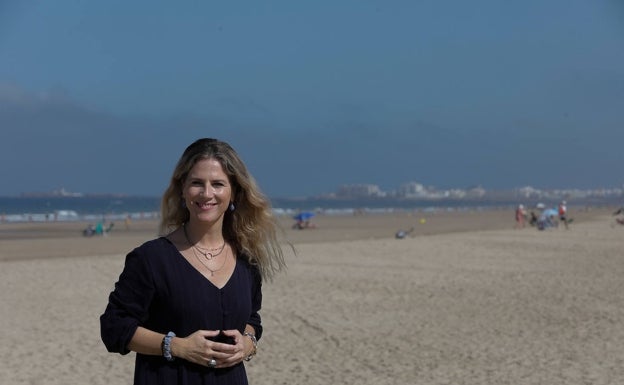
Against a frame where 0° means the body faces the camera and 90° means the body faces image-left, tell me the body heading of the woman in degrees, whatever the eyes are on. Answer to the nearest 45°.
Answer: approximately 315°
